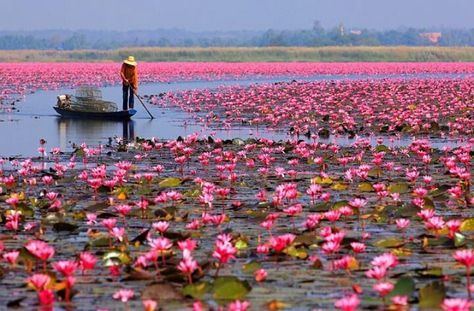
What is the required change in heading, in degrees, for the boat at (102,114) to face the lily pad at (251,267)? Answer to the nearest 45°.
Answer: approximately 90° to its left

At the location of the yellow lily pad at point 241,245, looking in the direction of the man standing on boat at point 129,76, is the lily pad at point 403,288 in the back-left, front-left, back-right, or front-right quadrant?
back-right

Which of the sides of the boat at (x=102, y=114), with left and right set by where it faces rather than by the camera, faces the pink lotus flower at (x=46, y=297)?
left

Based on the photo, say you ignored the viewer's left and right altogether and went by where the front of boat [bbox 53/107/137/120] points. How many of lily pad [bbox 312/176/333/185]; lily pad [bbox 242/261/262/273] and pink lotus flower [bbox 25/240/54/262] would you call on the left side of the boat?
3

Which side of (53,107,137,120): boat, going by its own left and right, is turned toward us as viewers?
left

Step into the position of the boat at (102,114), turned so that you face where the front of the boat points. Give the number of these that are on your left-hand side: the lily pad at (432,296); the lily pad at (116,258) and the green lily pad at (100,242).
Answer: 3

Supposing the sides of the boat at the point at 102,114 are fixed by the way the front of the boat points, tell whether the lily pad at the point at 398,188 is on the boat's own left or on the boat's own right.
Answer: on the boat's own left

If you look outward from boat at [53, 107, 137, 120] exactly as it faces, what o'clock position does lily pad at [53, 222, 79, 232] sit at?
The lily pad is roughly at 9 o'clock from the boat.

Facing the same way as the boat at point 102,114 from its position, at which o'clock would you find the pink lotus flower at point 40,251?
The pink lotus flower is roughly at 9 o'clock from the boat.

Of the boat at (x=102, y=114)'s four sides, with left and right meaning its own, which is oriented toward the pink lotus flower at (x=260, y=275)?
left

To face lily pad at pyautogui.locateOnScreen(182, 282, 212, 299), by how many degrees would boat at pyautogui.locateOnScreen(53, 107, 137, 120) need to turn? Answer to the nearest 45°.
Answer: approximately 90° to its left

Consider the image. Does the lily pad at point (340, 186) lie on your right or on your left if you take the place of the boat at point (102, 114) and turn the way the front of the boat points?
on your left
